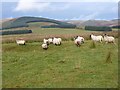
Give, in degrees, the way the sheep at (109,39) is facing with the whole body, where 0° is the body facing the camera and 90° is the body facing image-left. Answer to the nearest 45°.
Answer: approximately 90°
